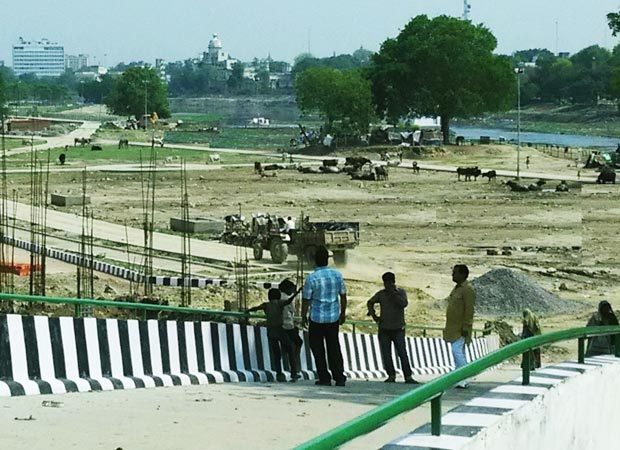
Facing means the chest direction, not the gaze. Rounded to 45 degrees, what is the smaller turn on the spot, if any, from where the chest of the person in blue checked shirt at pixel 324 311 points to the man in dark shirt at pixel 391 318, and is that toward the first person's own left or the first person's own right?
approximately 45° to the first person's own right

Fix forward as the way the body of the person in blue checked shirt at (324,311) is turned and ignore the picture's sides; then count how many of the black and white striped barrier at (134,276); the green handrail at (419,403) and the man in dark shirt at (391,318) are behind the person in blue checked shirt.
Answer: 1

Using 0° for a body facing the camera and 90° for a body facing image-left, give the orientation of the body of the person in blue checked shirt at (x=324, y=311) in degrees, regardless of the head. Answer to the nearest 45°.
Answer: approximately 180°

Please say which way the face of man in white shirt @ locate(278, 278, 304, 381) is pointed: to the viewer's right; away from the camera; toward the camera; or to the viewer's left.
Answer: away from the camera

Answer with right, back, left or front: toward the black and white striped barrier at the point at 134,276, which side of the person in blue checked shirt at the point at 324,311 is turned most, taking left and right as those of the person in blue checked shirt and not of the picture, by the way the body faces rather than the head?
front

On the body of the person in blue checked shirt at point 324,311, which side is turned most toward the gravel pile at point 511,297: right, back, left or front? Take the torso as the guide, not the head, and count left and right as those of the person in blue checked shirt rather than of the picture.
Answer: front

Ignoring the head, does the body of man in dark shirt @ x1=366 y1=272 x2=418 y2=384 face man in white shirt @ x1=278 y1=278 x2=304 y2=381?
no
